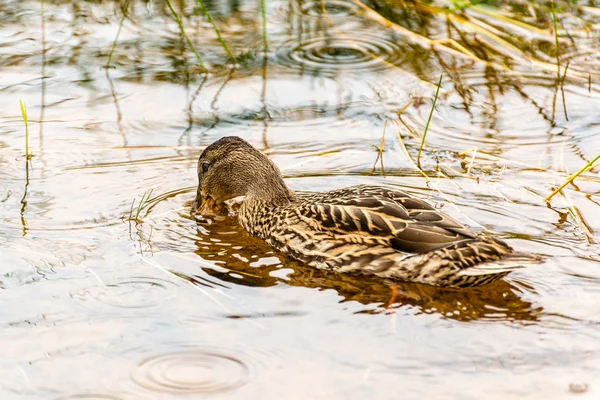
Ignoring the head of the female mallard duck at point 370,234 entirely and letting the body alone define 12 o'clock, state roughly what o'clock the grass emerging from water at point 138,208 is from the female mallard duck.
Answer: The grass emerging from water is roughly at 11 o'clock from the female mallard duck.

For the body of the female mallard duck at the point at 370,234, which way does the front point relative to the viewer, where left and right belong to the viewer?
facing away from the viewer and to the left of the viewer
